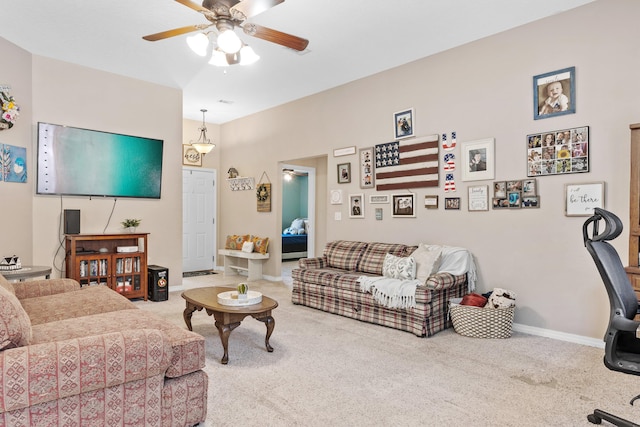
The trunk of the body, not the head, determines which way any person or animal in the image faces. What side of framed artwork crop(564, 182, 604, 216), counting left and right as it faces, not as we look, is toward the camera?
front

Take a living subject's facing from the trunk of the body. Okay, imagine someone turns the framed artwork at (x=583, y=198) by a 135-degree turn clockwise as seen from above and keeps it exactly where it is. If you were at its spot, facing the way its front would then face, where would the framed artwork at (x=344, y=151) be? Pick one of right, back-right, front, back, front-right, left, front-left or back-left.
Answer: front-left

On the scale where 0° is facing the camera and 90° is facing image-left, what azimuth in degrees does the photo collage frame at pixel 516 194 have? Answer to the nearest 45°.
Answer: approximately 45°

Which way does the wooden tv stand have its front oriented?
toward the camera

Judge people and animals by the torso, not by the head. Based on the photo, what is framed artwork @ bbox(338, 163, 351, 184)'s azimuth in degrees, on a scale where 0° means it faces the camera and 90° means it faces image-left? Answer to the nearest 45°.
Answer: approximately 45°

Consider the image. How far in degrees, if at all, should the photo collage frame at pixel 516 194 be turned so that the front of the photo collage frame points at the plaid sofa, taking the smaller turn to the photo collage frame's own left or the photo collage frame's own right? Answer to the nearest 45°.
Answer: approximately 45° to the photo collage frame's own right

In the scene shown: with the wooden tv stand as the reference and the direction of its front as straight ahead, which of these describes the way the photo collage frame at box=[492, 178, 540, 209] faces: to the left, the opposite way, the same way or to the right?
to the right

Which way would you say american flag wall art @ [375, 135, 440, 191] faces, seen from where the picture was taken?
facing the viewer and to the left of the viewer

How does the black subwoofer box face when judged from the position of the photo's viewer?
facing the viewer and to the right of the viewer

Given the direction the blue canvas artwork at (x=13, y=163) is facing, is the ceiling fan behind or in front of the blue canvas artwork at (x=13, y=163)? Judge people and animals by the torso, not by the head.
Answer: in front

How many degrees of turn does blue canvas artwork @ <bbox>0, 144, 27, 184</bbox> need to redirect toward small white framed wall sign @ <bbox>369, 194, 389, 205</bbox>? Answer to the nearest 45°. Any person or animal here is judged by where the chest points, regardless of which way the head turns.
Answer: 0° — it already faces it

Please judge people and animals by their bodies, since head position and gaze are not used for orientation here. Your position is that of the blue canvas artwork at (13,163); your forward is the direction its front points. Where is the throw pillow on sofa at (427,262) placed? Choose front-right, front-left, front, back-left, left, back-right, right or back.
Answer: front
